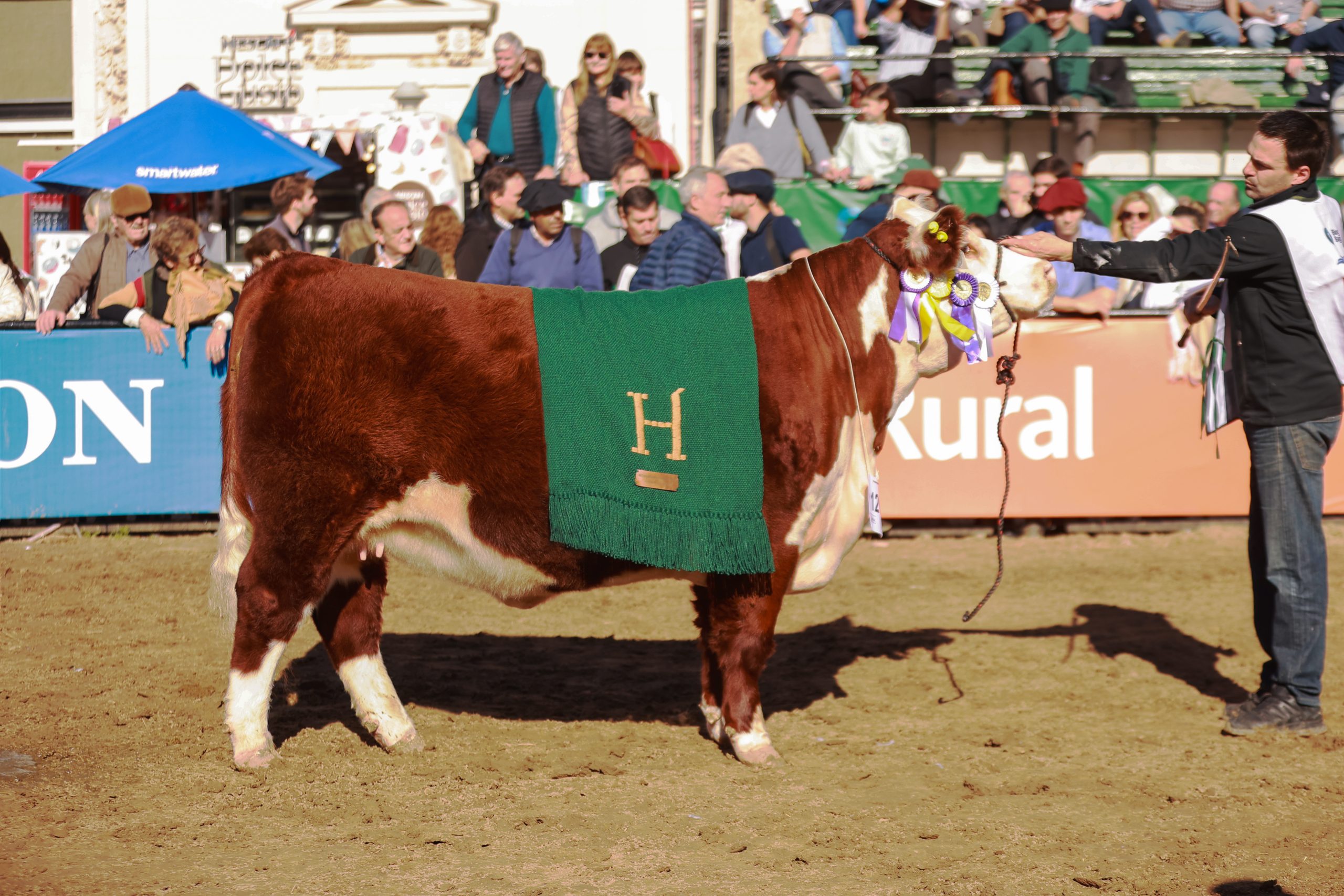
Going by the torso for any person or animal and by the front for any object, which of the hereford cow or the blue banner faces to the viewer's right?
the hereford cow

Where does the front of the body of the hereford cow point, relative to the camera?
to the viewer's right

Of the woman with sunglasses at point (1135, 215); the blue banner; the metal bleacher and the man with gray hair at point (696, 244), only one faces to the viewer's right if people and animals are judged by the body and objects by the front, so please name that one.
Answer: the man with gray hair

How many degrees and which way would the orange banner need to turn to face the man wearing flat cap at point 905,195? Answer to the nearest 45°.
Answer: approximately 135° to its right

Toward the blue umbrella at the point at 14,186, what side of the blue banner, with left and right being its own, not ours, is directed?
back

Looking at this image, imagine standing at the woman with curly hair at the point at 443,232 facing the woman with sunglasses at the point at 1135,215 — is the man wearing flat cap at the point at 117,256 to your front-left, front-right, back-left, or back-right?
back-right

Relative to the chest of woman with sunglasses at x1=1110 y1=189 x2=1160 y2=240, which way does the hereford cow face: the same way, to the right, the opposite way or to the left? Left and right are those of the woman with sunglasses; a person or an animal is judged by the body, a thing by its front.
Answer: to the left

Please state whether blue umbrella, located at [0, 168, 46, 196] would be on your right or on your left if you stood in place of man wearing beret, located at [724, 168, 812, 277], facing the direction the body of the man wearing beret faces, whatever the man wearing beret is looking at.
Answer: on your right

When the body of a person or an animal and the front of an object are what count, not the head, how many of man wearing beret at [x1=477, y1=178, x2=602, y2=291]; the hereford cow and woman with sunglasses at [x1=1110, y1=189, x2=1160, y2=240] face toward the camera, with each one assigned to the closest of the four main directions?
2
